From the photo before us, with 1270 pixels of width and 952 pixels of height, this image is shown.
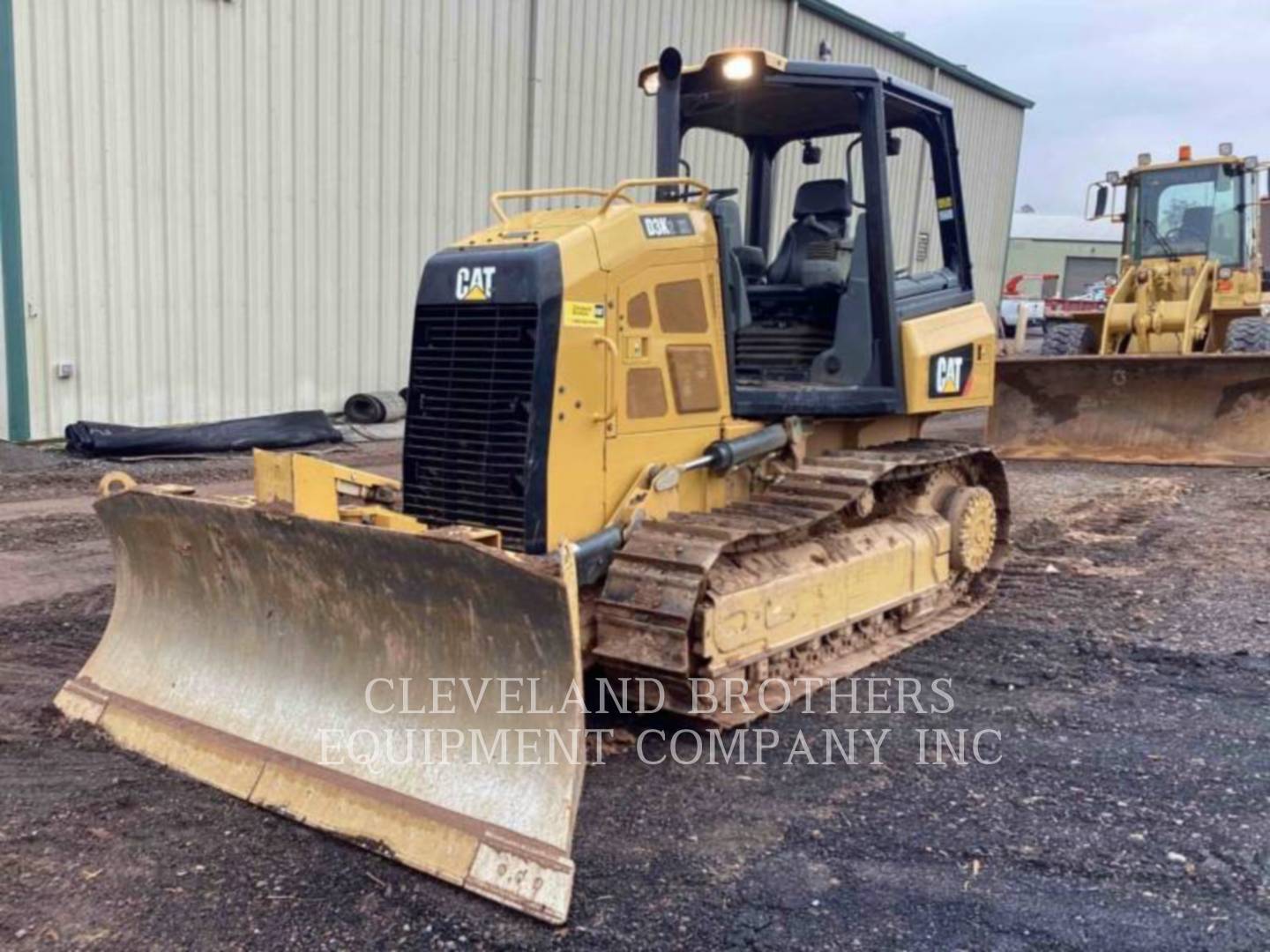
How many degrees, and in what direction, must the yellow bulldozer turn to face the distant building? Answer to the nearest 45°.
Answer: approximately 180°

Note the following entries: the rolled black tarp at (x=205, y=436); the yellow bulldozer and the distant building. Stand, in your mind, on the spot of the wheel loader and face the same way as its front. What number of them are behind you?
1

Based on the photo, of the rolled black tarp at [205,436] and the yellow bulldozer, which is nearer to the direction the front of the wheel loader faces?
the yellow bulldozer

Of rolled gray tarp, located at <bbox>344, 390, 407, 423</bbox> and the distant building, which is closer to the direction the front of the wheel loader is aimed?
the rolled gray tarp

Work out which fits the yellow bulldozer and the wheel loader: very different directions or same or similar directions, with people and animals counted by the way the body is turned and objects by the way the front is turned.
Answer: same or similar directions

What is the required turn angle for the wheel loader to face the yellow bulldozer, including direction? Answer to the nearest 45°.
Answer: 0° — it already faces it

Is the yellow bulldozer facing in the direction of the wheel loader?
no

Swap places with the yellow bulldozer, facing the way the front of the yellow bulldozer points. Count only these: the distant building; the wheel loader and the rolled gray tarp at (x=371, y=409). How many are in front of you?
0

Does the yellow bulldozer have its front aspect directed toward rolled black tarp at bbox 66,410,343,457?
no

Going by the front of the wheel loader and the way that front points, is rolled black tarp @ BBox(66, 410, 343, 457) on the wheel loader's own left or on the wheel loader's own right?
on the wheel loader's own right

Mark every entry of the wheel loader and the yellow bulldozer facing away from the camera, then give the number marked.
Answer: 0

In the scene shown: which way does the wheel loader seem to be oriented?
toward the camera

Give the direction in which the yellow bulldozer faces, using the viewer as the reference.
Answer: facing the viewer and to the left of the viewer

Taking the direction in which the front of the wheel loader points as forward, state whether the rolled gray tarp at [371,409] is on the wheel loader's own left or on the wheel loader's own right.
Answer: on the wheel loader's own right

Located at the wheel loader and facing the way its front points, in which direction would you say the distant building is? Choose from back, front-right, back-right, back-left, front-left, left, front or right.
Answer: back
